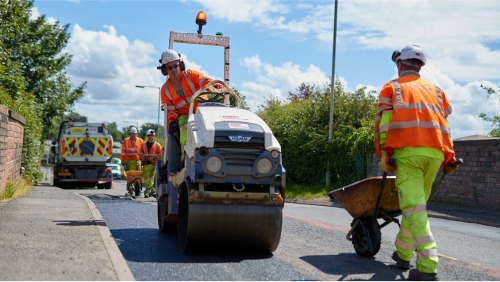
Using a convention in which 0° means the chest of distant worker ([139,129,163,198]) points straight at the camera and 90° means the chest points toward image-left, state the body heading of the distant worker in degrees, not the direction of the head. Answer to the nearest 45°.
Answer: approximately 0°

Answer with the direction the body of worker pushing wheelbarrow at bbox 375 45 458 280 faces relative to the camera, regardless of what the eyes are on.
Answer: away from the camera

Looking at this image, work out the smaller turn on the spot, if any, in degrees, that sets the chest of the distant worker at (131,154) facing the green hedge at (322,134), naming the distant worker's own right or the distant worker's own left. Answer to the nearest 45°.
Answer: approximately 135° to the distant worker's own left

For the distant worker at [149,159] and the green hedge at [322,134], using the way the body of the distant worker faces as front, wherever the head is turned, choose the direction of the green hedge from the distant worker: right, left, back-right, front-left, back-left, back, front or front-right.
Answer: back-left

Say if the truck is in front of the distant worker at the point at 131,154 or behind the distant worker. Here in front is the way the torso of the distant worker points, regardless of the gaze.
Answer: behind

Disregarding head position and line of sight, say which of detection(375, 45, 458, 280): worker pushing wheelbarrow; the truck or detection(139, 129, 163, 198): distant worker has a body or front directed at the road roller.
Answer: the distant worker
